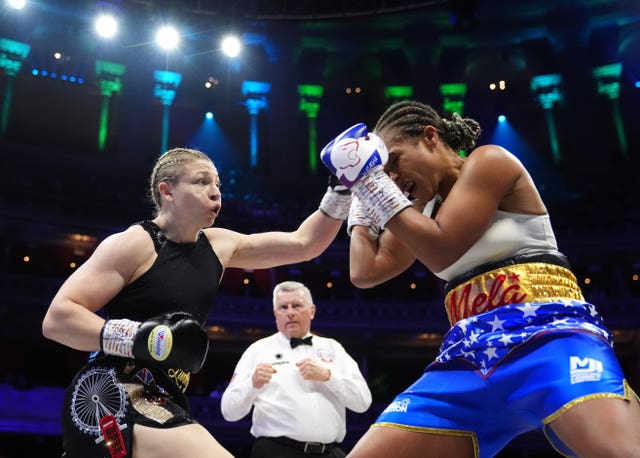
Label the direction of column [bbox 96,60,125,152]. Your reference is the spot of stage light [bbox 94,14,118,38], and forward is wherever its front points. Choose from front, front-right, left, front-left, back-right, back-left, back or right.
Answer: back

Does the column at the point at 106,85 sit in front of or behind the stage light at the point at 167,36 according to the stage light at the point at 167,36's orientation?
behind

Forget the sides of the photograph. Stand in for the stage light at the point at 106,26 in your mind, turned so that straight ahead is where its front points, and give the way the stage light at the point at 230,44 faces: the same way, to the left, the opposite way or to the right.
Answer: the same way

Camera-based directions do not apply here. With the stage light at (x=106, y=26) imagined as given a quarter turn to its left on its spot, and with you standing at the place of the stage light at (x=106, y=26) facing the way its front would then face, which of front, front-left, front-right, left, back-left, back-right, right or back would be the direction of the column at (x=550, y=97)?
front

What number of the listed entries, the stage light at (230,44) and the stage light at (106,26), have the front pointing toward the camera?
2

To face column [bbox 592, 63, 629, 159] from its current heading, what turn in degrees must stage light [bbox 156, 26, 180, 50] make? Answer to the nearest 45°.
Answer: approximately 90° to its left

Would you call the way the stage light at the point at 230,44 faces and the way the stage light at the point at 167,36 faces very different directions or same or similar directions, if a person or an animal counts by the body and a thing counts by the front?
same or similar directions

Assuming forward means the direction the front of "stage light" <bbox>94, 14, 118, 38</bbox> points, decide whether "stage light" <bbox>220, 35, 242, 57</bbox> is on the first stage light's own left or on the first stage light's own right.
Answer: on the first stage light's own left

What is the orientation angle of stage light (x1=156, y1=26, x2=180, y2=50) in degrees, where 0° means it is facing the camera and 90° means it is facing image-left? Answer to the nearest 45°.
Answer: approximately 0°

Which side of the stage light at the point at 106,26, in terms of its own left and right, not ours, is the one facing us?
front

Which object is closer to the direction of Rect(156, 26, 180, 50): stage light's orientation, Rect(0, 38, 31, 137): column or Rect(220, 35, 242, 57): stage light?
the stage light

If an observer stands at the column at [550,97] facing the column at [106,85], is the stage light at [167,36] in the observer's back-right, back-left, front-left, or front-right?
front-left

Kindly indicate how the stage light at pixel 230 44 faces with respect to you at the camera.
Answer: facing the viewer

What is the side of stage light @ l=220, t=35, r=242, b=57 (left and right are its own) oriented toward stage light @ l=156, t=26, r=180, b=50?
right

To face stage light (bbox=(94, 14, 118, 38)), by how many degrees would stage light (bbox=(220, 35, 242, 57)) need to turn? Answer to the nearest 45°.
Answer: approximately 90° to its right

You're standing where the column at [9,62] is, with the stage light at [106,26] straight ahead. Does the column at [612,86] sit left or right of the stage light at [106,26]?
left
